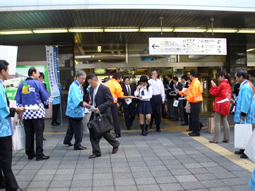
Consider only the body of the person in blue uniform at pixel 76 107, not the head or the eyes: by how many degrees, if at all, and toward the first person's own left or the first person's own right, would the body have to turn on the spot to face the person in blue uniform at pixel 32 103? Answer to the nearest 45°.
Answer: approximately 135° to the first person's own right

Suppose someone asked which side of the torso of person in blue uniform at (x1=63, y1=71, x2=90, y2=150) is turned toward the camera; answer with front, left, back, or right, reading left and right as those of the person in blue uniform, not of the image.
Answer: right

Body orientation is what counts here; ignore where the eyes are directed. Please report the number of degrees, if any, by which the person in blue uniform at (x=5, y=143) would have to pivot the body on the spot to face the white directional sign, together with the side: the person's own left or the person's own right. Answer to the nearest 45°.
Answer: approximately 45° to the person's own left

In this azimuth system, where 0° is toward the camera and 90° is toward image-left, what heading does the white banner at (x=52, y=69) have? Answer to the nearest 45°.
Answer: approximately 0°

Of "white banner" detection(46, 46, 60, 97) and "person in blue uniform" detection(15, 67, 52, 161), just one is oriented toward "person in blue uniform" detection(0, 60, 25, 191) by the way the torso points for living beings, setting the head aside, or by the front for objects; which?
the white banner

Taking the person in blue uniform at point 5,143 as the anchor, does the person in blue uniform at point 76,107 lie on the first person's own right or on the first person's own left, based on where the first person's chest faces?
on the first person's own left

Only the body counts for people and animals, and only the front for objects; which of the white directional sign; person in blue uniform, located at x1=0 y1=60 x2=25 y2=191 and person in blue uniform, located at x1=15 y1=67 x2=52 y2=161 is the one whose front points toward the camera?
the white directional sign

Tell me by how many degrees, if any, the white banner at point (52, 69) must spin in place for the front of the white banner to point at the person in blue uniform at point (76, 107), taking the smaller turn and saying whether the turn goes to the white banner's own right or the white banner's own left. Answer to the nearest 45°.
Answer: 0° — it already faces them

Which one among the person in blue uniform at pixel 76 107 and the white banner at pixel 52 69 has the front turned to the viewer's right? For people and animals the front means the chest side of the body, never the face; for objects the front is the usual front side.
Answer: the person in blue uniform

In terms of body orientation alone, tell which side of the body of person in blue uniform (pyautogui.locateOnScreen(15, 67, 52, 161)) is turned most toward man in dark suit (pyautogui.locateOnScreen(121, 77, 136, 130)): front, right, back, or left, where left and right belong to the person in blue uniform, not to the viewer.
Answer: front

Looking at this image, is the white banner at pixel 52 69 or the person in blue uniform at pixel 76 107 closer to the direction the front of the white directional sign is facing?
the person in blue uniform

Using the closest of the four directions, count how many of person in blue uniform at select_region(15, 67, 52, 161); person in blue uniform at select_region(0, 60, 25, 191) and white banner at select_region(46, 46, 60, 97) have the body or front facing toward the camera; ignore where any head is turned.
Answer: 1
